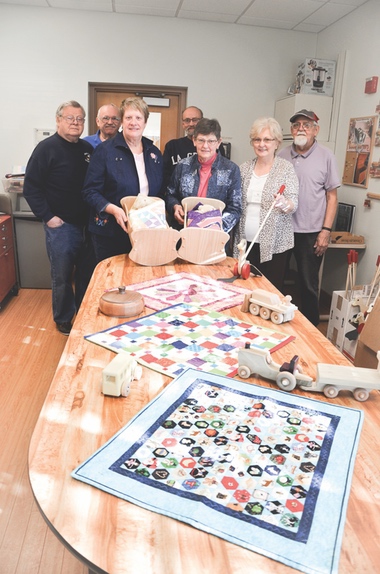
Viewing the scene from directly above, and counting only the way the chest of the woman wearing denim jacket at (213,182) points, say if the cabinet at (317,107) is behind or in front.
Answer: behind

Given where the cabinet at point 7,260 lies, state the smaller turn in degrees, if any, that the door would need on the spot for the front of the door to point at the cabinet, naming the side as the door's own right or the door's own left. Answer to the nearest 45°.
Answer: approximately 45° to the door's own right

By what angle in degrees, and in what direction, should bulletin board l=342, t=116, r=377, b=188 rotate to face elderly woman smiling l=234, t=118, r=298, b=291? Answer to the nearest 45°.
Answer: approximately 45° to its left

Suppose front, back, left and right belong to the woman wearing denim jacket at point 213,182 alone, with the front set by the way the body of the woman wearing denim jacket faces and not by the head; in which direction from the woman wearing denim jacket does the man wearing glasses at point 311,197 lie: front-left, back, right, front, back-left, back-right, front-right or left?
back-left

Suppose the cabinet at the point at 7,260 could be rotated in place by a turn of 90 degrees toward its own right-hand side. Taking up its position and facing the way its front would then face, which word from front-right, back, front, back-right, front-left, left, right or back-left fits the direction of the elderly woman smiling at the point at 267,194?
left

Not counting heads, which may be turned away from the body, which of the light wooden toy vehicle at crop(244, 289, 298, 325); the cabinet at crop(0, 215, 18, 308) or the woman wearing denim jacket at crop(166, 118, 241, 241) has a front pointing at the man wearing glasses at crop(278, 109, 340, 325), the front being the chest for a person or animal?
the cabinet

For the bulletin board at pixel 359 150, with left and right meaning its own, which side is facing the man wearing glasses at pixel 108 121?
front

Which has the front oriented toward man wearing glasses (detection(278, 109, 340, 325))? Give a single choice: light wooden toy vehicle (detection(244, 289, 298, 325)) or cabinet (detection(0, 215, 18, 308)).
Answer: the cabinet

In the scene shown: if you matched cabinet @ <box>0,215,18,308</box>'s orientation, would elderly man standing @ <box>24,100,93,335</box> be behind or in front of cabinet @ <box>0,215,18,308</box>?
in front

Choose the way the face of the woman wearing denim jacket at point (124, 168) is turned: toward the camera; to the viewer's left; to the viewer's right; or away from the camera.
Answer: toward the camera

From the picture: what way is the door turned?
toward the camera

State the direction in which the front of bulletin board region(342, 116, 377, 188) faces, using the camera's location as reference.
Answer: facing the viewer and to the left of the viewer

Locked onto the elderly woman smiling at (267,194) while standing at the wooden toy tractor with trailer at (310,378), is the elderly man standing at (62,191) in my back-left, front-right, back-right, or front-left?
front-left

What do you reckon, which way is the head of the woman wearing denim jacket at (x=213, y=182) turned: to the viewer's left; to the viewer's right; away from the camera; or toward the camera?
toward the camera

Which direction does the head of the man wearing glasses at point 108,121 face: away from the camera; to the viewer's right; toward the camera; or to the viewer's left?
toward the camera

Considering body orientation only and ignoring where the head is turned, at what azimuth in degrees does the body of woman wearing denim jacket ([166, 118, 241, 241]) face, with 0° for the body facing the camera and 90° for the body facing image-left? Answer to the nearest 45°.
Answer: approximately 0°

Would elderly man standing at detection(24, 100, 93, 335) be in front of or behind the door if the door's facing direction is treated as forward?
in front

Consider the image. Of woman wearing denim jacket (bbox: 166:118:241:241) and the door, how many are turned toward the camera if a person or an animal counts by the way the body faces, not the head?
2
